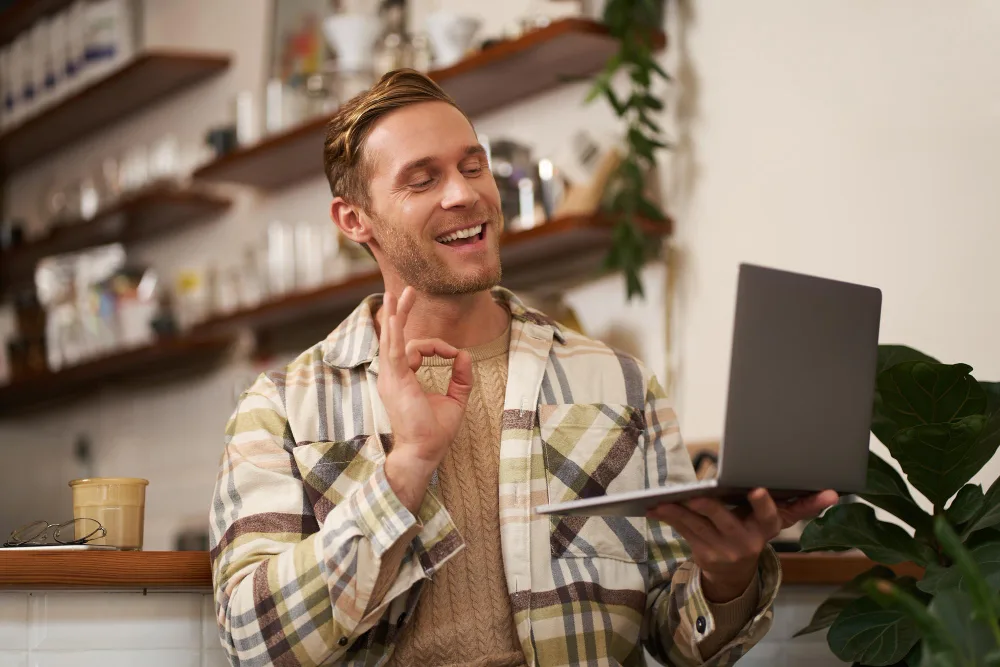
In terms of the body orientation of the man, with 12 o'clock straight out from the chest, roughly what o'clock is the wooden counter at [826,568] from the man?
The wooden counter is roughly at 8 o'clock from the man.

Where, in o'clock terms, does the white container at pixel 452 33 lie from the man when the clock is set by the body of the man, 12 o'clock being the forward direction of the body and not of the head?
The white container is roughly at 6 o'clock from the man.

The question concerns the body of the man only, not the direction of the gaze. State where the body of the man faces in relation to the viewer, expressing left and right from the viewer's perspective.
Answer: facing the viewer

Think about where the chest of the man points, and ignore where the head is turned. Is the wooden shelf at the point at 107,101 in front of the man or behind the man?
behind

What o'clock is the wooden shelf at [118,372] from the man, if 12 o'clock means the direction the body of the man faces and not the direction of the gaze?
The wooden shelf is roughly at 5 o'clock from the man.

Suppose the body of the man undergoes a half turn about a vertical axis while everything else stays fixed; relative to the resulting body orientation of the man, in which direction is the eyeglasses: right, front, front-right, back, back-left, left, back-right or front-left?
left

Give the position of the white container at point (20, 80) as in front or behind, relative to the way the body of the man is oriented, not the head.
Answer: behind

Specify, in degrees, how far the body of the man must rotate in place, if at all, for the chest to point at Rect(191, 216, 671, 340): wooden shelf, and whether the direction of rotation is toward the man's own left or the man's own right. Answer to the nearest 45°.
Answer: approximately 180°

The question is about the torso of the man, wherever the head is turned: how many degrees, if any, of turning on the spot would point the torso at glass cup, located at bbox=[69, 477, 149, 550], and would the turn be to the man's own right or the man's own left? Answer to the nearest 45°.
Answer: approximately 90° to the man's own right

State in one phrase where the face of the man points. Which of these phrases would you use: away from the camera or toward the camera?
toward the camera

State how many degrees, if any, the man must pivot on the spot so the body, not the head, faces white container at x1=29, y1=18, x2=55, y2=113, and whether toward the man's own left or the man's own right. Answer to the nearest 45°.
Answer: approximately 135° to the man's own right

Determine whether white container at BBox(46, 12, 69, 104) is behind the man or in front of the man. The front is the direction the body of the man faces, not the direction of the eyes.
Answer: behind

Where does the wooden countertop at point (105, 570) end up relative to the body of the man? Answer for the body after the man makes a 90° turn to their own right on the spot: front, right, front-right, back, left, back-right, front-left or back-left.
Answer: front
